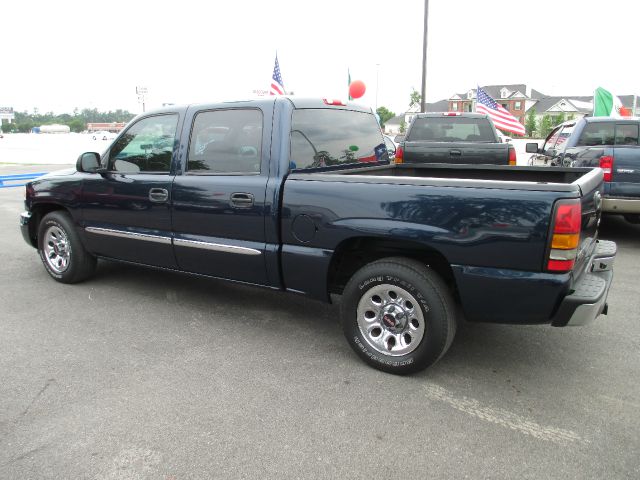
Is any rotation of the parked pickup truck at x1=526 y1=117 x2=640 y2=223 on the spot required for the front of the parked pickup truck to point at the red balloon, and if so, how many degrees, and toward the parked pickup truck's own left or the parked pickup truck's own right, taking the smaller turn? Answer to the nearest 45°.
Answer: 0° — it already faces it

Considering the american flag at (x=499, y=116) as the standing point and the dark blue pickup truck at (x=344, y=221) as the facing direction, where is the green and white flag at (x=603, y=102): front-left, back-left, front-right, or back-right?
back-left

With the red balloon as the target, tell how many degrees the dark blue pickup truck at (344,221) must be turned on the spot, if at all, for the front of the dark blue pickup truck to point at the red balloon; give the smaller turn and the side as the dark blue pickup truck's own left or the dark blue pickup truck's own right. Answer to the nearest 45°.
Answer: approximately 45° to the dark blue pickup truck's own right

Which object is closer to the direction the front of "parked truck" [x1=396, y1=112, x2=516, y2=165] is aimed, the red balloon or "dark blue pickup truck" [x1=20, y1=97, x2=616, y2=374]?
the red balloon

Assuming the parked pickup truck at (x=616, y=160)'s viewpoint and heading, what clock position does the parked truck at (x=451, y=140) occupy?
the parked truck at (x=451, y=140) is roughly at 12 o'clock from the parked pickup truck at (x=616, y=160).

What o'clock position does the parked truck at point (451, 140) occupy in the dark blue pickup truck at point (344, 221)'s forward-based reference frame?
The parked truck is roughly at 2 o'clock from the dark blue pickup truck.

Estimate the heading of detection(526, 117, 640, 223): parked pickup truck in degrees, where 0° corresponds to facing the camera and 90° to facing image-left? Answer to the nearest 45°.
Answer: approximately 135°

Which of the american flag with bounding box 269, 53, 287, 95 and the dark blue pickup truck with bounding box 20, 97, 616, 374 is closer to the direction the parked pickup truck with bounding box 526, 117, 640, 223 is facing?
the american flag

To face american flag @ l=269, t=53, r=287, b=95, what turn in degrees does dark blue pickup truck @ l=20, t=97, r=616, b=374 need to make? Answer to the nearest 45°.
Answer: approximately 45° to its right

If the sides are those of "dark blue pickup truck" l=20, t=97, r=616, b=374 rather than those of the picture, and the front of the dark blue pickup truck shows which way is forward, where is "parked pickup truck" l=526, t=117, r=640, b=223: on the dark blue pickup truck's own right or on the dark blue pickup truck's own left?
on the dark blue pickup truck's own right

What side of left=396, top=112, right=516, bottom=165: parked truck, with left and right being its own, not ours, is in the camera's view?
back

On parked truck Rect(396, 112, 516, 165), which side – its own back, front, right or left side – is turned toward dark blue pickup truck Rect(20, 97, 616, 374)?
back

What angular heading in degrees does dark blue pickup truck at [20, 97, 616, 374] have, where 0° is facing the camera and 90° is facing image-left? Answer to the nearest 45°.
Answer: approximately 135°
